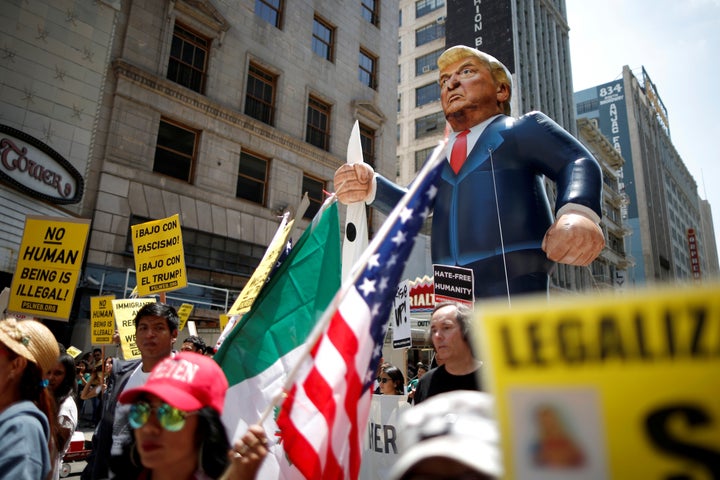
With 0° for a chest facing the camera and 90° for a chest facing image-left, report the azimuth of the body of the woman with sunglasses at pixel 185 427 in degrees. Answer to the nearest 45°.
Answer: approximately 45°

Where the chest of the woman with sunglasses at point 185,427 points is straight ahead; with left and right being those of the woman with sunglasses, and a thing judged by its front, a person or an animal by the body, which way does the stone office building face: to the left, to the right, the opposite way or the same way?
to the left

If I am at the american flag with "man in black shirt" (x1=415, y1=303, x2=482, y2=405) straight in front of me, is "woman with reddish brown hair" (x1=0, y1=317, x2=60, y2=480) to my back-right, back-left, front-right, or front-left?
back-left

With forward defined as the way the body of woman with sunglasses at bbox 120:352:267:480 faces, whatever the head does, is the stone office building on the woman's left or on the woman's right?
on the woman's right

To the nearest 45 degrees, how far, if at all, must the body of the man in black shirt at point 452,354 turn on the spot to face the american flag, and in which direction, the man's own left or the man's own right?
0° — they already face it

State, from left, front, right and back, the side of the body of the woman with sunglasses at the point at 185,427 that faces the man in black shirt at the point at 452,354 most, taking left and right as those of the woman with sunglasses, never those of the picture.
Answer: back

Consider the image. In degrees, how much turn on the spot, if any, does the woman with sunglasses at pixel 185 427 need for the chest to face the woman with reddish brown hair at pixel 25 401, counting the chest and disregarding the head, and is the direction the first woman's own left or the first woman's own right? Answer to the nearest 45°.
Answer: approximately 90° to the first woman's own right

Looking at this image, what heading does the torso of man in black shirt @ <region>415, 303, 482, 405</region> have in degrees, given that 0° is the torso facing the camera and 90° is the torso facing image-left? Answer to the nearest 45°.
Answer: approximately 45°
